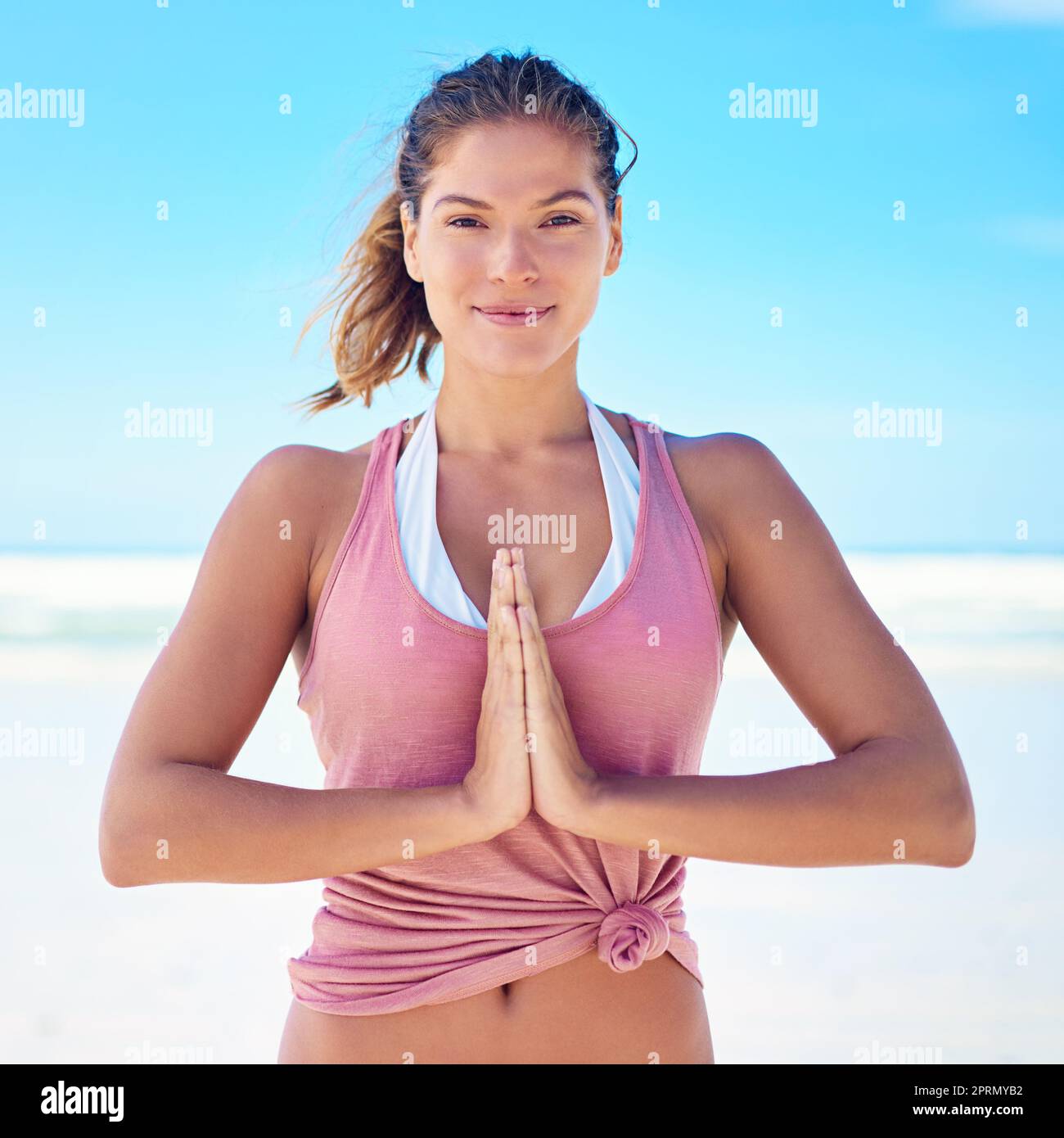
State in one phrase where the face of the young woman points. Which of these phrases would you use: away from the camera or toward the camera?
toward the camera

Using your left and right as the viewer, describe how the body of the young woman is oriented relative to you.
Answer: facing the viewer
